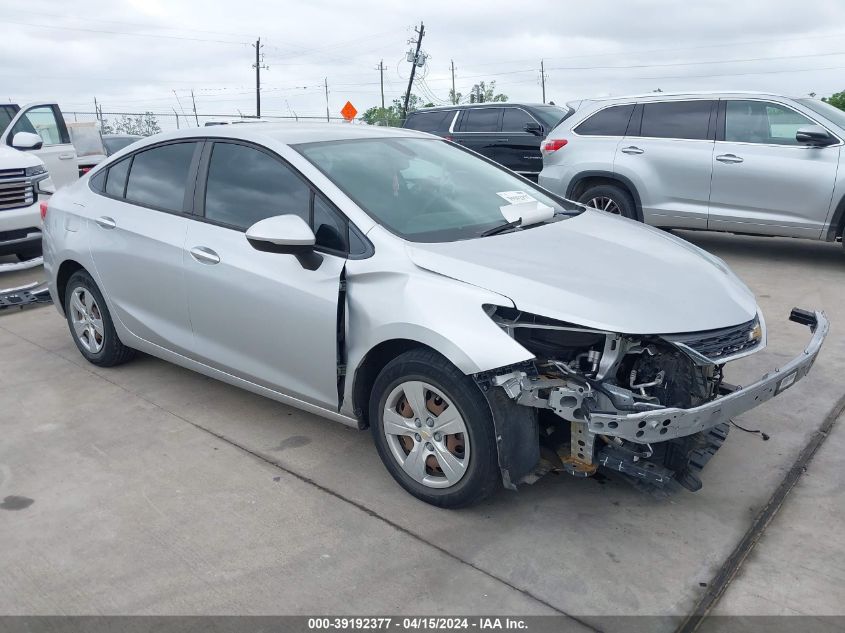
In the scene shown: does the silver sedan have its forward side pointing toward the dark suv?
no

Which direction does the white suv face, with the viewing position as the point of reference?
facing the viewer

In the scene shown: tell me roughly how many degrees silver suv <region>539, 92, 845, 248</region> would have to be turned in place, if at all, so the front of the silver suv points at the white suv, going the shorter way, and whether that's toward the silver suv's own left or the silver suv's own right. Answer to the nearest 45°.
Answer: approximately 180°

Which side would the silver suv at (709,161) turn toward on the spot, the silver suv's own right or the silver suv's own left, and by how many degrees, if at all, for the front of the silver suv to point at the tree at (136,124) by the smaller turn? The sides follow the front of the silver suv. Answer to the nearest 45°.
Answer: approximately 135° to the silver suv's own left

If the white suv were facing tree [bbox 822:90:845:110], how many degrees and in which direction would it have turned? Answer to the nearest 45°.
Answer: approximately 90° to its left

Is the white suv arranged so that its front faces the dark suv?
no

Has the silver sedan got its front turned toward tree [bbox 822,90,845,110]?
no

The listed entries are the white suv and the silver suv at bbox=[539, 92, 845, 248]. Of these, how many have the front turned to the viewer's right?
1

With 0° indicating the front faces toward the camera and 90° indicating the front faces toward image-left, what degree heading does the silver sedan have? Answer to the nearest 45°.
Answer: approximately 315°

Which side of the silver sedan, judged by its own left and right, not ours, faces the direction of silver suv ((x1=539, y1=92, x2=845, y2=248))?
left

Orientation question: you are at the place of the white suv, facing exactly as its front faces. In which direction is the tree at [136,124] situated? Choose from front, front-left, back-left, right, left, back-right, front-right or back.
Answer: back

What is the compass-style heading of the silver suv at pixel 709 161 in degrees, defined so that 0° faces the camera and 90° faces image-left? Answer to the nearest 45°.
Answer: approximately 270°

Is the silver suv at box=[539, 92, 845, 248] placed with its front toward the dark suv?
no
